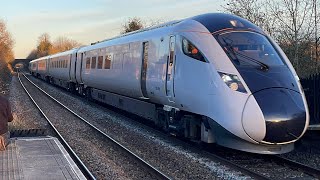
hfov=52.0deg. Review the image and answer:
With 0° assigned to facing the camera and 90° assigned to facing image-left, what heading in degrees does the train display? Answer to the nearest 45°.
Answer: approximately 315°

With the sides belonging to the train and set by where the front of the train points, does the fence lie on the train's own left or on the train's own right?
on the train's own left
